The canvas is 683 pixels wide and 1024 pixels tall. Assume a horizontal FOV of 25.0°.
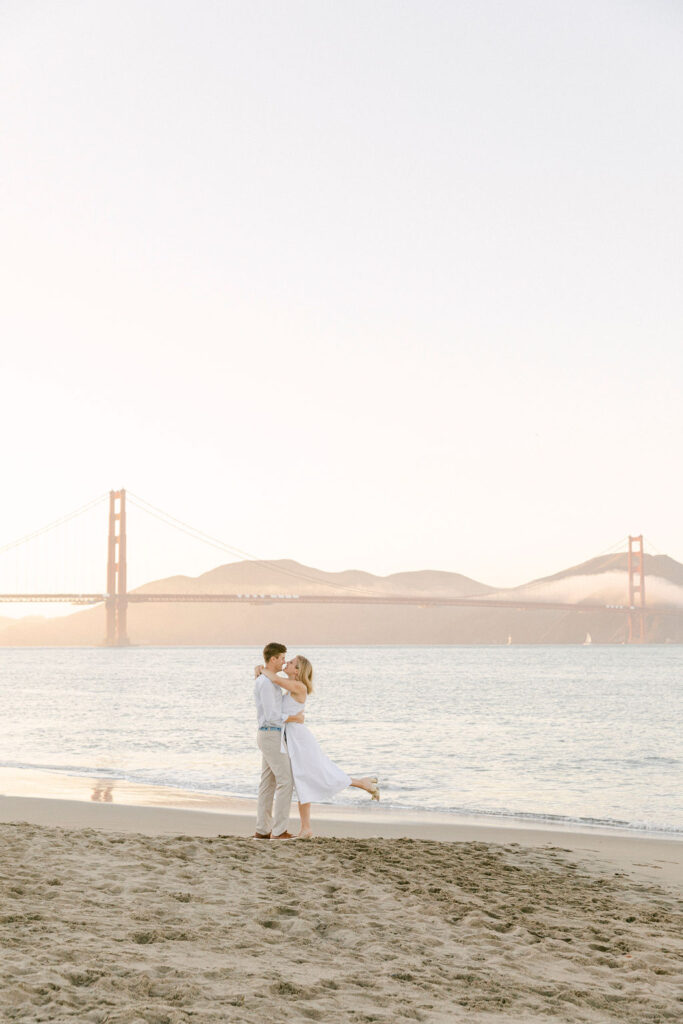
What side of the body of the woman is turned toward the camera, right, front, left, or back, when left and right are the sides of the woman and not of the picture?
left

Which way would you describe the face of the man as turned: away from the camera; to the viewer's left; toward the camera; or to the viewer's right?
to the viewer's right

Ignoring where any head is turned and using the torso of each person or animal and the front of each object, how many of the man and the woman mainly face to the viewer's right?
1

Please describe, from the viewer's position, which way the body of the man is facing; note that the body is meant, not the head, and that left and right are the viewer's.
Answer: facing to the right of the viewer

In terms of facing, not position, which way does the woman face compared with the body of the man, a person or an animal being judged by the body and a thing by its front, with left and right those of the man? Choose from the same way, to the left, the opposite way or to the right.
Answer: the opposite way

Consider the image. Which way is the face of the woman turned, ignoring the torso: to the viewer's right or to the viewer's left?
to the viewer's left
